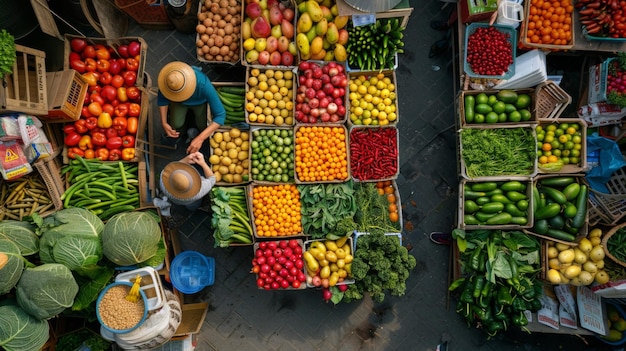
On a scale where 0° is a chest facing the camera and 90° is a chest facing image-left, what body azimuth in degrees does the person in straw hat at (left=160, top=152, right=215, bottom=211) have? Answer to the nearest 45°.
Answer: approximately 180°

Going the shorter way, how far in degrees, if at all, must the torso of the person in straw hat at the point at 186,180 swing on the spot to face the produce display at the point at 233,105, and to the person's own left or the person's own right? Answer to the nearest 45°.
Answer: approximately 45° to the person's own right

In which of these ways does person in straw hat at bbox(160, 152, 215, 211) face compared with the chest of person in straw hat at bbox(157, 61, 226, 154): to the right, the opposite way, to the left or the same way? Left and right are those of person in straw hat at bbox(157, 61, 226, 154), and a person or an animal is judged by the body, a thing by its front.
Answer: the opposite way

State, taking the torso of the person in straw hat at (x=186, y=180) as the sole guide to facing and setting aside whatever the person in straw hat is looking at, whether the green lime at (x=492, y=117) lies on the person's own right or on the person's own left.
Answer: on the person's own right

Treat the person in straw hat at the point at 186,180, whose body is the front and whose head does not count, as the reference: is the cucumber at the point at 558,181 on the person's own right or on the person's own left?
on the person's own right

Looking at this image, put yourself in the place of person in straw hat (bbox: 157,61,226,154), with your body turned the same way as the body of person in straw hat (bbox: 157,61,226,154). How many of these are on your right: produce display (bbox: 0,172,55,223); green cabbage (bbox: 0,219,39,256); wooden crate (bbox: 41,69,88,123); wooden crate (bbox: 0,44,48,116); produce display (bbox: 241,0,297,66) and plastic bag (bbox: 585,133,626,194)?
4

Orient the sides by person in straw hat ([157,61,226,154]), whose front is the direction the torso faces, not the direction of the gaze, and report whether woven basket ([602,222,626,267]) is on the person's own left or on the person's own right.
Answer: on the person's own left

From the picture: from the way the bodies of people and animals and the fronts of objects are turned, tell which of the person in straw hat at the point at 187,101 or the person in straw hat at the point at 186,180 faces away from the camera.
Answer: the person in straw hat at the point at 186,180

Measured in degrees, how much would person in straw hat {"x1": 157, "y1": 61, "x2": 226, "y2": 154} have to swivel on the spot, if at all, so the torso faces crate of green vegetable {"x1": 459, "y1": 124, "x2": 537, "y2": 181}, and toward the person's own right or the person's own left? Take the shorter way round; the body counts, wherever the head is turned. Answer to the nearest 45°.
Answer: approximately 90° to the person's own left

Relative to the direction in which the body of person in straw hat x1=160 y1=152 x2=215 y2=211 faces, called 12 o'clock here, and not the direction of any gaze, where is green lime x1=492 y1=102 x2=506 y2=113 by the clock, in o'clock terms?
The green lime is roughly at 3 o'clock from the person in straw hat.
